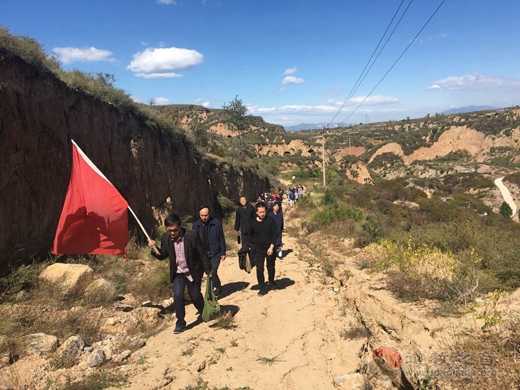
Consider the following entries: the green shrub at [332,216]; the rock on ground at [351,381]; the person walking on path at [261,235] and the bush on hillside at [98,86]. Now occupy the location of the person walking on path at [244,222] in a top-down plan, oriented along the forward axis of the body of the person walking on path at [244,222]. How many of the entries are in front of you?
2

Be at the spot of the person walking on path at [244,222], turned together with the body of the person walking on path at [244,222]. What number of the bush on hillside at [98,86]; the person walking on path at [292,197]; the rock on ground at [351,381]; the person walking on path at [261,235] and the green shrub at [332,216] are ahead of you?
2

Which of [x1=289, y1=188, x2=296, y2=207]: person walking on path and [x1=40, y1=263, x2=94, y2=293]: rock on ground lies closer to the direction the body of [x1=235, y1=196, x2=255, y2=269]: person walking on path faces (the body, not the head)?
the rock on ground

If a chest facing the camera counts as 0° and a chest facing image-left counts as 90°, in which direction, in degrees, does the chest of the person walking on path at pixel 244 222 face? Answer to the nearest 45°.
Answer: approximately 0°

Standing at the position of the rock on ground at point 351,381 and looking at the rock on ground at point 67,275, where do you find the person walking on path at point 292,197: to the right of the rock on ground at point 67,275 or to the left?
right

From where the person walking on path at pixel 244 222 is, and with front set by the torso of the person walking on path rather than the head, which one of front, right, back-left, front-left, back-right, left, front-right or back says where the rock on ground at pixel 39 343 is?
front-right

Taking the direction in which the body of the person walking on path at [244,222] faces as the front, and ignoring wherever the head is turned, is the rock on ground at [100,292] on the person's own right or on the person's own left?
on the person's own right

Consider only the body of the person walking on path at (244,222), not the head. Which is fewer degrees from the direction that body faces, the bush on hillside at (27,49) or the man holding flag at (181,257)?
the man holding flag

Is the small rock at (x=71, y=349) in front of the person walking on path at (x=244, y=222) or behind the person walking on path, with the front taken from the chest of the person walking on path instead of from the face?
in front

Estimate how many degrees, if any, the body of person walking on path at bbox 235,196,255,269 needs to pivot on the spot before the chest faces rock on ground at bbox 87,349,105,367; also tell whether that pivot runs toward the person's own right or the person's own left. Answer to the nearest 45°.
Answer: approximately 45° to the person's own right

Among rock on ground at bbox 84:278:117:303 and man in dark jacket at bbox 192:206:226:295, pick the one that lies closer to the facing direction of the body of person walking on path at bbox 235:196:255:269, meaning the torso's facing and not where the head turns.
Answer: the man in dark jacket

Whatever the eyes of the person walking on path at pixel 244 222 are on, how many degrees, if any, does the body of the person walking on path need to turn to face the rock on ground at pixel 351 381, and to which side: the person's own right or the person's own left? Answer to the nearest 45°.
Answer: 0° — they already face it

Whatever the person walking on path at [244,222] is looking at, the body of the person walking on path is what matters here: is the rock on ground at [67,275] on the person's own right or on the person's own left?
on the person's own right

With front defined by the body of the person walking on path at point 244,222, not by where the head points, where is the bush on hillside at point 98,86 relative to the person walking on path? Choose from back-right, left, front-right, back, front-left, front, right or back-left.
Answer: back-right
